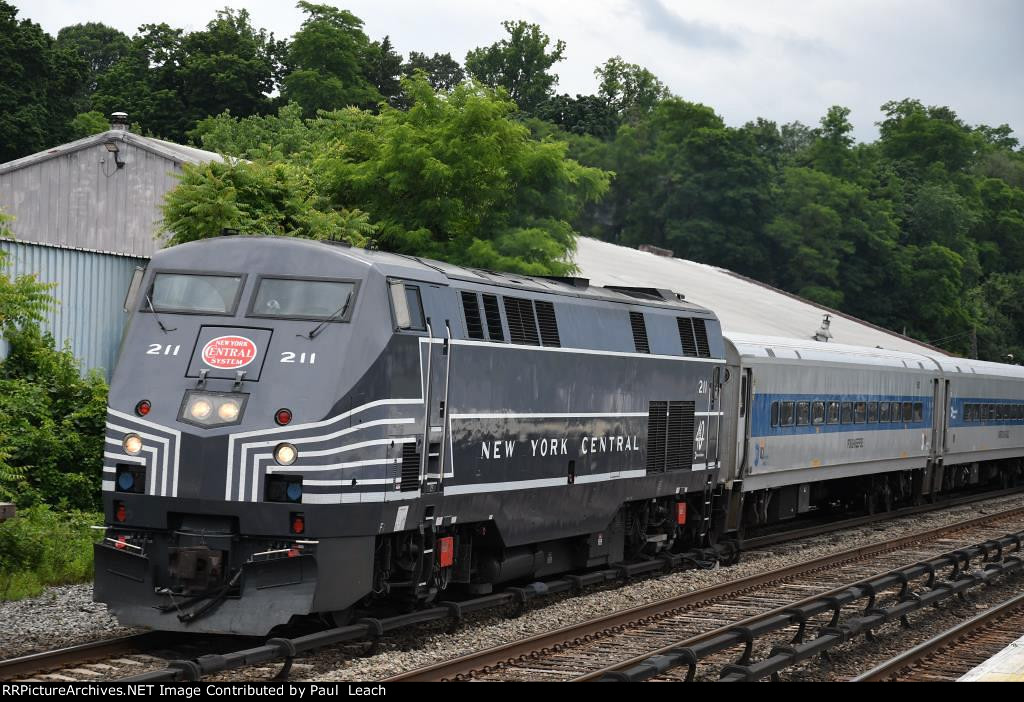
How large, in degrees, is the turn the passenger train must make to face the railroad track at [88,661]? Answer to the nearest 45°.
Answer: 0° — it already faces it

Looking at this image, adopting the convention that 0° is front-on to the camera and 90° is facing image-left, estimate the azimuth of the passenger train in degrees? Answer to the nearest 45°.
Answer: approximately 45°

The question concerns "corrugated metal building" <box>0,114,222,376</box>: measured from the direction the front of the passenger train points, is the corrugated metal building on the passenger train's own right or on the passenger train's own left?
on the passenger train's own right
